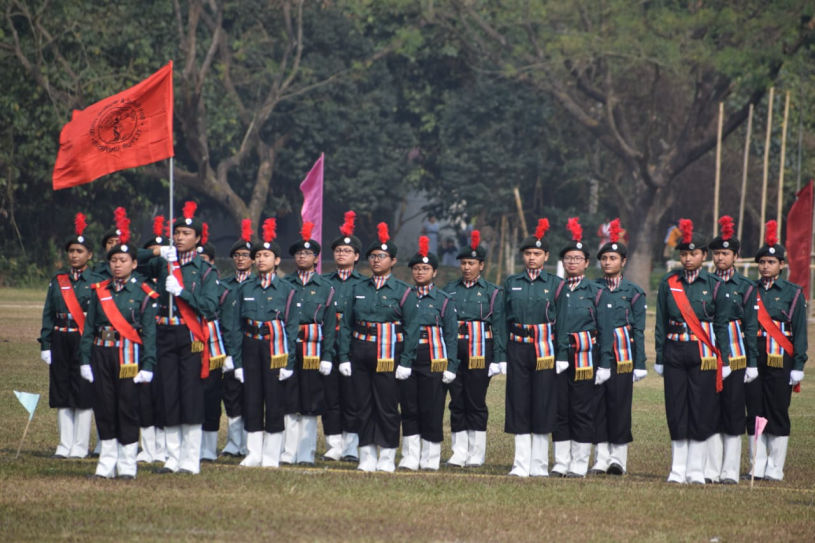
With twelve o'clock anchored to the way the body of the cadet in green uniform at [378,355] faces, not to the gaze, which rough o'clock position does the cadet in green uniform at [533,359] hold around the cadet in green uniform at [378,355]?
the cadet in green uniform at [533,359] is roughly at 9 o'clock from the cadet in green uniform at [378,355].

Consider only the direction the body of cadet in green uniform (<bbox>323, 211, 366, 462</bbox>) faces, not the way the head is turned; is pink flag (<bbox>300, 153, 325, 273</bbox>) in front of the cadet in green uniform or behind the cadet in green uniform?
behind

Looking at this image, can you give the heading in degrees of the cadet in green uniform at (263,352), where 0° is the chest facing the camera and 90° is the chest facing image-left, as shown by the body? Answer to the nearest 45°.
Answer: approximately 0°

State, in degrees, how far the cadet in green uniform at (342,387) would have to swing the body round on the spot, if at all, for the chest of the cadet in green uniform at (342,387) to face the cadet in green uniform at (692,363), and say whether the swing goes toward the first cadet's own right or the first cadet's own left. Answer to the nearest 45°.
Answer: approximately 90° to the first cadet's own left

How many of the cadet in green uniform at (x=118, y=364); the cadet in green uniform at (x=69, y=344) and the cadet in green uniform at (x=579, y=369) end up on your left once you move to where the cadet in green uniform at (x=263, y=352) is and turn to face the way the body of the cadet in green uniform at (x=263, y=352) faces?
1

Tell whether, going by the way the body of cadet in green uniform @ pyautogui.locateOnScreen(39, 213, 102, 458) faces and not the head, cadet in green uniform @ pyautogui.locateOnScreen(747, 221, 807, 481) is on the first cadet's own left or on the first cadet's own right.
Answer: on the first cadet's own left

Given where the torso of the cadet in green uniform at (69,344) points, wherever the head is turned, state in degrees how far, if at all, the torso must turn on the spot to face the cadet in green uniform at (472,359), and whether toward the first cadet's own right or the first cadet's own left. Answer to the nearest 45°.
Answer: approximately 90° to the first cadet's own left
